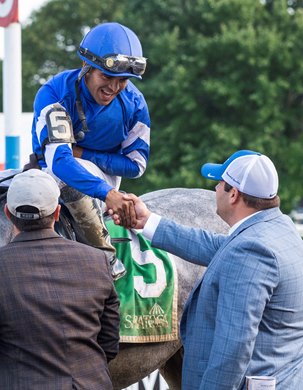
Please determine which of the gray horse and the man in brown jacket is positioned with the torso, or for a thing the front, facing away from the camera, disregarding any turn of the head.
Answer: the man in brown jacket

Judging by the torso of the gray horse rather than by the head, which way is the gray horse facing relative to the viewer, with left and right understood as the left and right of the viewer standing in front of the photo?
facing to the left of the viewer

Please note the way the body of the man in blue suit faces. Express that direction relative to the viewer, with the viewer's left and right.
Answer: facing away from the viewer and to the left of the viewer

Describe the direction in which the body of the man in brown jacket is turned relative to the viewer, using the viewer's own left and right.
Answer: facing away from the viewer

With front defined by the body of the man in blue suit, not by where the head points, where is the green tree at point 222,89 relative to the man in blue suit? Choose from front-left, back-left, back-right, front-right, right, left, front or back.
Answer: front-right

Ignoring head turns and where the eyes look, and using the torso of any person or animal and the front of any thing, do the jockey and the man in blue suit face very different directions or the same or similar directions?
very different directions

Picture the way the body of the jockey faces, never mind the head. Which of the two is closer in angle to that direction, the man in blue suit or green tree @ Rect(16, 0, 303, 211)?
the man in blue suit

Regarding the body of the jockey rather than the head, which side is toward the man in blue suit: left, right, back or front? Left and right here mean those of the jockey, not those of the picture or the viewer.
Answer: front

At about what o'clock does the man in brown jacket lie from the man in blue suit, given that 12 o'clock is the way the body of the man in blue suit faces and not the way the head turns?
The man in brown jacket is roughly at 10 o'clock from the man in blue suit.

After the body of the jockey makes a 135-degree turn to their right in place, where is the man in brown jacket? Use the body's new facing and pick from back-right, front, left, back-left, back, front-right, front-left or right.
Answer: left

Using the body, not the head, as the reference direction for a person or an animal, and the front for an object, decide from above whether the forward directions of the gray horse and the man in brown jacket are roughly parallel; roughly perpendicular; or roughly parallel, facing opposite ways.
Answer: roughly perpendicular

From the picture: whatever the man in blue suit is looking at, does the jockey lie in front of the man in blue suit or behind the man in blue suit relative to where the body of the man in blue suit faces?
in front

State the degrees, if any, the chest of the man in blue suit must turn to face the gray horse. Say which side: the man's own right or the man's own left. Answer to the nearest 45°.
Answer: approximately 45° to the man's own right

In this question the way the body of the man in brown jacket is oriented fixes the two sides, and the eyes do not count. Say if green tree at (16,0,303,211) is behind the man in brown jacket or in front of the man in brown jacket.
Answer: in front

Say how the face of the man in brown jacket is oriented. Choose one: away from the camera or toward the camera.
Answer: away from the camera

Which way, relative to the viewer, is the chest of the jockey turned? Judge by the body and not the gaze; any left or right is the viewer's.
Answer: facing the viewer and to the right of the viewer
